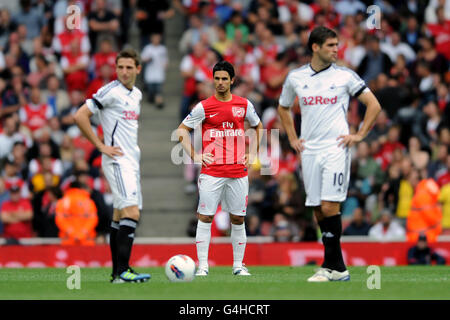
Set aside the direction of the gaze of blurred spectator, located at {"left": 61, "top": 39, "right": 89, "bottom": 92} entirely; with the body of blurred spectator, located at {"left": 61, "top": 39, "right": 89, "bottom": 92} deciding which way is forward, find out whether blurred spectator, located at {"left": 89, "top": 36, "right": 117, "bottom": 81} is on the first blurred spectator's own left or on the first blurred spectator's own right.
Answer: on the first blurred spectator's own left

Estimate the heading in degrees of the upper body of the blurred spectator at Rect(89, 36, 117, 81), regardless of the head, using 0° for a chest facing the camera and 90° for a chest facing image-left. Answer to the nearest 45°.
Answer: approximately 0°

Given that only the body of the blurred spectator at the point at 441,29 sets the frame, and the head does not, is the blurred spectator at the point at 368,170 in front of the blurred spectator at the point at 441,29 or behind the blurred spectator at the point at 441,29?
in front

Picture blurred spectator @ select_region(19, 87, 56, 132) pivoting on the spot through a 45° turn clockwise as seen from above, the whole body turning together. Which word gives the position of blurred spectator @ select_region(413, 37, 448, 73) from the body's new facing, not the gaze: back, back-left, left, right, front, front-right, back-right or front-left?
back-left

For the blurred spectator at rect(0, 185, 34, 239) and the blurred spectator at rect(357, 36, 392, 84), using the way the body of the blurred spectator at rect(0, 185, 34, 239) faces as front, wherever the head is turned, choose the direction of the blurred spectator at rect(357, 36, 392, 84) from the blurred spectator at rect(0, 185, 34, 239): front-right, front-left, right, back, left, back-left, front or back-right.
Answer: left

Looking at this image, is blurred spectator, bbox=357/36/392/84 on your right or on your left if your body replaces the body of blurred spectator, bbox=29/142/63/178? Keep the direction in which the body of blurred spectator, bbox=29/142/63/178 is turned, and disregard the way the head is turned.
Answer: on your left

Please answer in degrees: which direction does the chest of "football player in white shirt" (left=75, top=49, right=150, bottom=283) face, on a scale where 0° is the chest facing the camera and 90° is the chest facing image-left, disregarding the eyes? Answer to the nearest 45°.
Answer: approximately 315°

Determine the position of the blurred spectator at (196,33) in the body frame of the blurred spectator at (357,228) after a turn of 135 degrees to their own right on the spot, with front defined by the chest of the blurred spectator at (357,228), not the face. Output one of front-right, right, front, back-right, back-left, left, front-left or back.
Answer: front
